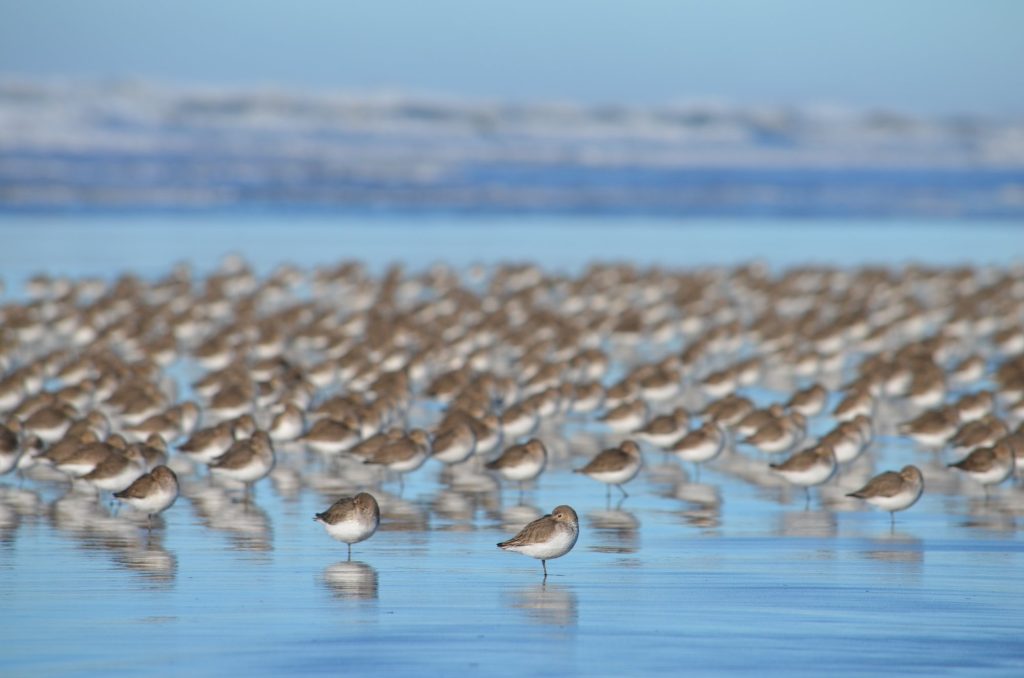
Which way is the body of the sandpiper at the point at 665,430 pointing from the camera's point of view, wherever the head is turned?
to the viewer's right

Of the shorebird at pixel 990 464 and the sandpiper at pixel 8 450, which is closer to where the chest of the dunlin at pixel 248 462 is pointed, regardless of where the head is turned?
the shorebird

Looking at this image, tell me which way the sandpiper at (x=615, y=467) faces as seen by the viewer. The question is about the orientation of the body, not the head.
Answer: to the viewer's right

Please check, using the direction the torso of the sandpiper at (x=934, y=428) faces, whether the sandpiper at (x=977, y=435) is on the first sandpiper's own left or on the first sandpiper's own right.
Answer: on the first sandpiper's own right

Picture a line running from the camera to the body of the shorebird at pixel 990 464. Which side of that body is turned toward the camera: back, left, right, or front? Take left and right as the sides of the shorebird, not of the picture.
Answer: right

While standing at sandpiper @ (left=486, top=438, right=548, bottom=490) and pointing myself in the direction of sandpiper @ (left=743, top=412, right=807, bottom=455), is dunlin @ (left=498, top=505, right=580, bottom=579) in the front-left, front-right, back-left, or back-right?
back-right

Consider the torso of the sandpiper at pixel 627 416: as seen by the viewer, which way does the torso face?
to the viewer's right

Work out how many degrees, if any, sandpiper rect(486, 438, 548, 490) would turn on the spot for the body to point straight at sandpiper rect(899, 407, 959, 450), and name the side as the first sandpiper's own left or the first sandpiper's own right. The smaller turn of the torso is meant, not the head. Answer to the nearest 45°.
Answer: approximately 45° to the first sandpiper's own left

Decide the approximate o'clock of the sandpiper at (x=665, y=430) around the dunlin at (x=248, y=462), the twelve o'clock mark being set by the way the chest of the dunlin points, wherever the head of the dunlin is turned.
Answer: The sandpiper is roughly at 11 o'clock from the dunlin.
